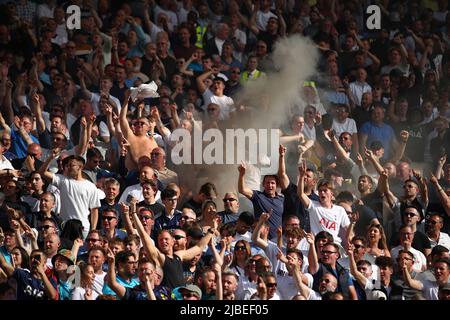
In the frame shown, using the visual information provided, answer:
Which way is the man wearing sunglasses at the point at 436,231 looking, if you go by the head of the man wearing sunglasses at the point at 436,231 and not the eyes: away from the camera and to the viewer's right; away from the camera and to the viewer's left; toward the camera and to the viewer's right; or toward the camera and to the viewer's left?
toward the camera and to the viewer's left

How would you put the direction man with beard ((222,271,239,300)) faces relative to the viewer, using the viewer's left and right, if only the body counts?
facing the viewer and to the left of the viewer

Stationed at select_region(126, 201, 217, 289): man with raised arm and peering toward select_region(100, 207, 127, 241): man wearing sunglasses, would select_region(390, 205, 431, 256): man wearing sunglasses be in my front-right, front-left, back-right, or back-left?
back-right

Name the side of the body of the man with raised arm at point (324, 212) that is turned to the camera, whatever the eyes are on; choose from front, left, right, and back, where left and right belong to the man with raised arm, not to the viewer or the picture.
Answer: front

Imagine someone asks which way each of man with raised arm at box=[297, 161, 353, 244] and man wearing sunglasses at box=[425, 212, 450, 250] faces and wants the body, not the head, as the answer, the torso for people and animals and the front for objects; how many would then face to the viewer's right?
0

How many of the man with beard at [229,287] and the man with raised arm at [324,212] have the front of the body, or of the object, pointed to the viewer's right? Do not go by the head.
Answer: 0

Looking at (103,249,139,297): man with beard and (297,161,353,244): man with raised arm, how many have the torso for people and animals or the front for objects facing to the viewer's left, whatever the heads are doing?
0

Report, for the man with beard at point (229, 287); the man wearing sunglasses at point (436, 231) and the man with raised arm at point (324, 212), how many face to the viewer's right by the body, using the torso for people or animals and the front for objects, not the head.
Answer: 0

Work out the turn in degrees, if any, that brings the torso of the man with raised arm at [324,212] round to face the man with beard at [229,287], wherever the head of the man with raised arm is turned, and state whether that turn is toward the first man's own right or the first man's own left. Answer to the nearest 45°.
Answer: approximately 45° to the first man's own right

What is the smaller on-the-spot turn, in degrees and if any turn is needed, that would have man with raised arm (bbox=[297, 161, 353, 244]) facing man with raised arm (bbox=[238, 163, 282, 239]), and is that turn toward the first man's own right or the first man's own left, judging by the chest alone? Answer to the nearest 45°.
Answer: approximately 90° to the first man's own right

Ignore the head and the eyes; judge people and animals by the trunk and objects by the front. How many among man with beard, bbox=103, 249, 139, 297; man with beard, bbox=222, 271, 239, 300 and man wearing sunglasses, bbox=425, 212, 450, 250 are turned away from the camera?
0
